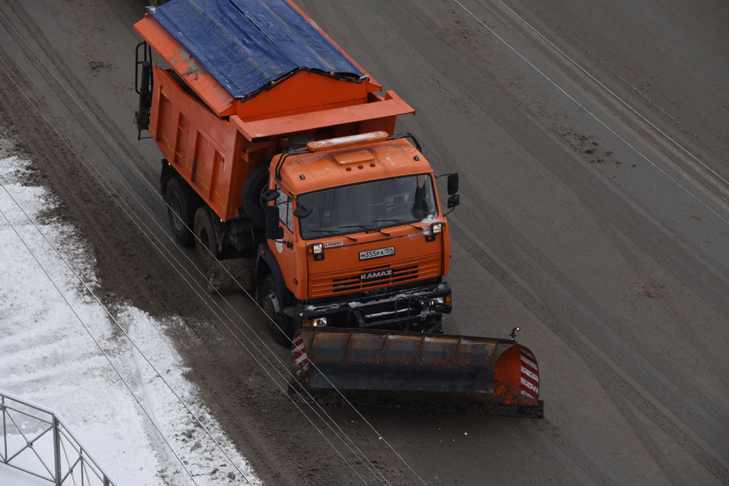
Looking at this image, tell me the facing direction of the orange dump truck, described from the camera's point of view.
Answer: facing the viewer and to the right of the viewer
